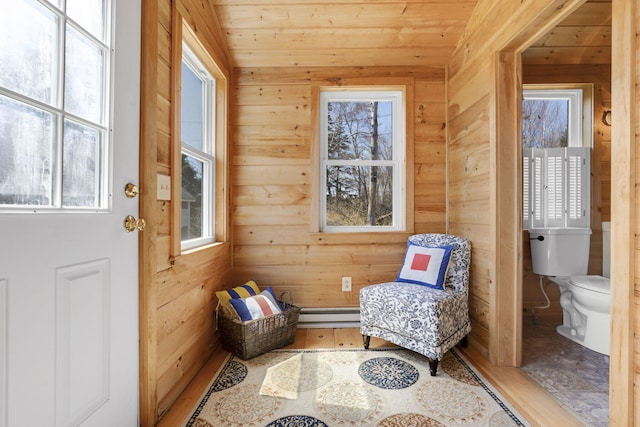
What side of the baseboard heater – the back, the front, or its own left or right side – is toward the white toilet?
left

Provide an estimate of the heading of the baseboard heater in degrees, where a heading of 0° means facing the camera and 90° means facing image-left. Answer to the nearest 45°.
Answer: approximately 0°

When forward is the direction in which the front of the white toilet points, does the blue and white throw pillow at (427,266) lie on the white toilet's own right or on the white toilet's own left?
on the white toilet's own right

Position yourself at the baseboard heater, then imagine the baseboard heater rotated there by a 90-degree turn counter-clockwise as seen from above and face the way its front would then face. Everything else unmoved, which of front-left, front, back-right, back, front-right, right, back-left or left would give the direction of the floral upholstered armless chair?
front-right

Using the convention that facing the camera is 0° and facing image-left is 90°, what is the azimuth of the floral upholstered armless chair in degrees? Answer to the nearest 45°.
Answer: approximately 45°

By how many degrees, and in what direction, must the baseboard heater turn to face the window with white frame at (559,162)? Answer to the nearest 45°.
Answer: approximately 90° to its left

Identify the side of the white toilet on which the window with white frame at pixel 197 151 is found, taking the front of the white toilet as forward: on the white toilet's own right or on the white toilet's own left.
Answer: on the white toilet's own right

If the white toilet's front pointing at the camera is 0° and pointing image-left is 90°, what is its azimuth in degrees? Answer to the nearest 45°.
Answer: approximately 315°

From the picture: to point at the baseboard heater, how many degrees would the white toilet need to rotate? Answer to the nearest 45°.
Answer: approximately 90° to its right

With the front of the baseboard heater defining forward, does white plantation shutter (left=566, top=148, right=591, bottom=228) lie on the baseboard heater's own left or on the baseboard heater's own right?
on the baseboard heater's own left

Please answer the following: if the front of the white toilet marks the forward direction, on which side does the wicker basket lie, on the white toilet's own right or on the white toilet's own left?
on the white toilet's own right

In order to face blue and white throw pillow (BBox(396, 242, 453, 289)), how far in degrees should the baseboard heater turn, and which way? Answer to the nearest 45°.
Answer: approximately 45° to its left

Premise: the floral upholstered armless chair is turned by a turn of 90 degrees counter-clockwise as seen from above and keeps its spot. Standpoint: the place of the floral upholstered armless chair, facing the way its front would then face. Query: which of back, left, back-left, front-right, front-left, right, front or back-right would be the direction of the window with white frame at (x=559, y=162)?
left

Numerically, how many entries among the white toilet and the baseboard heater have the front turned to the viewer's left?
0

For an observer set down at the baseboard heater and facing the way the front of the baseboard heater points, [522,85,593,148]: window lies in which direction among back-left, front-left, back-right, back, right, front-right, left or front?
left

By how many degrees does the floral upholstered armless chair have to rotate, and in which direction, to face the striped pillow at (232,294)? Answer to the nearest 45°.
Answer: approximately 45° to its right
